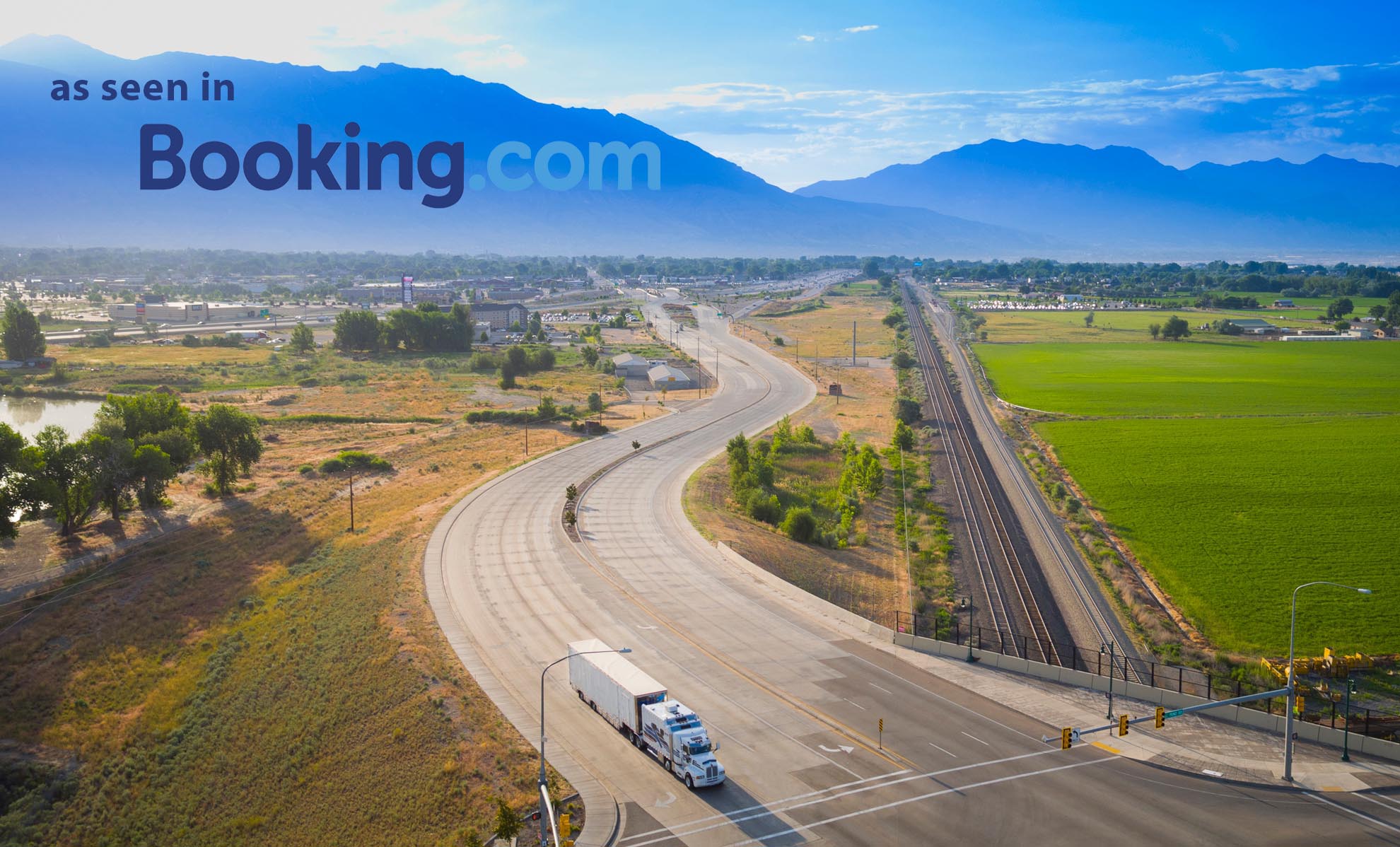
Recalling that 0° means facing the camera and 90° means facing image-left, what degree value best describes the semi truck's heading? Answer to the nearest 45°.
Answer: approximately 315°

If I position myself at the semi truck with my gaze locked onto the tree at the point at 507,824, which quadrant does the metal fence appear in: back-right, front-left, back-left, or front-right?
back-left

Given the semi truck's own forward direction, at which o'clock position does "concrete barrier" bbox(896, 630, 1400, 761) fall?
The concrete barrier is roughly at 10 o'clock from the semi truck.

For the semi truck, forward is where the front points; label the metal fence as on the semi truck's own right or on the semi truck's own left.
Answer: on the semi truck's own left
